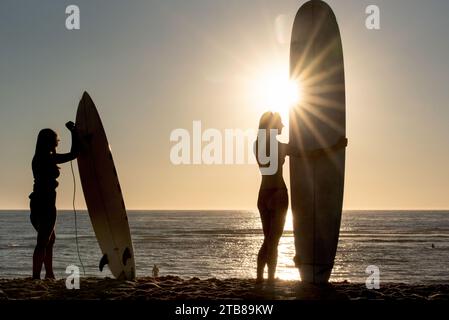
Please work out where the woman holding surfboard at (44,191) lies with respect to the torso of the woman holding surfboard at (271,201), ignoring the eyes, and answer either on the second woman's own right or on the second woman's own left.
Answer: on the second woman's own left

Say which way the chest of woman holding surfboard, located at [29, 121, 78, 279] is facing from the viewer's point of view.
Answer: to the viewer's right

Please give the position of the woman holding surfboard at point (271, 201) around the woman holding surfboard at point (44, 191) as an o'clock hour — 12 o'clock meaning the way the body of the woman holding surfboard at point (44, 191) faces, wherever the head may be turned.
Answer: the woman holding surfboard at point (271, 201) is roughly at 1 o'clock from the woman holding surfboard at point (44, 191).
